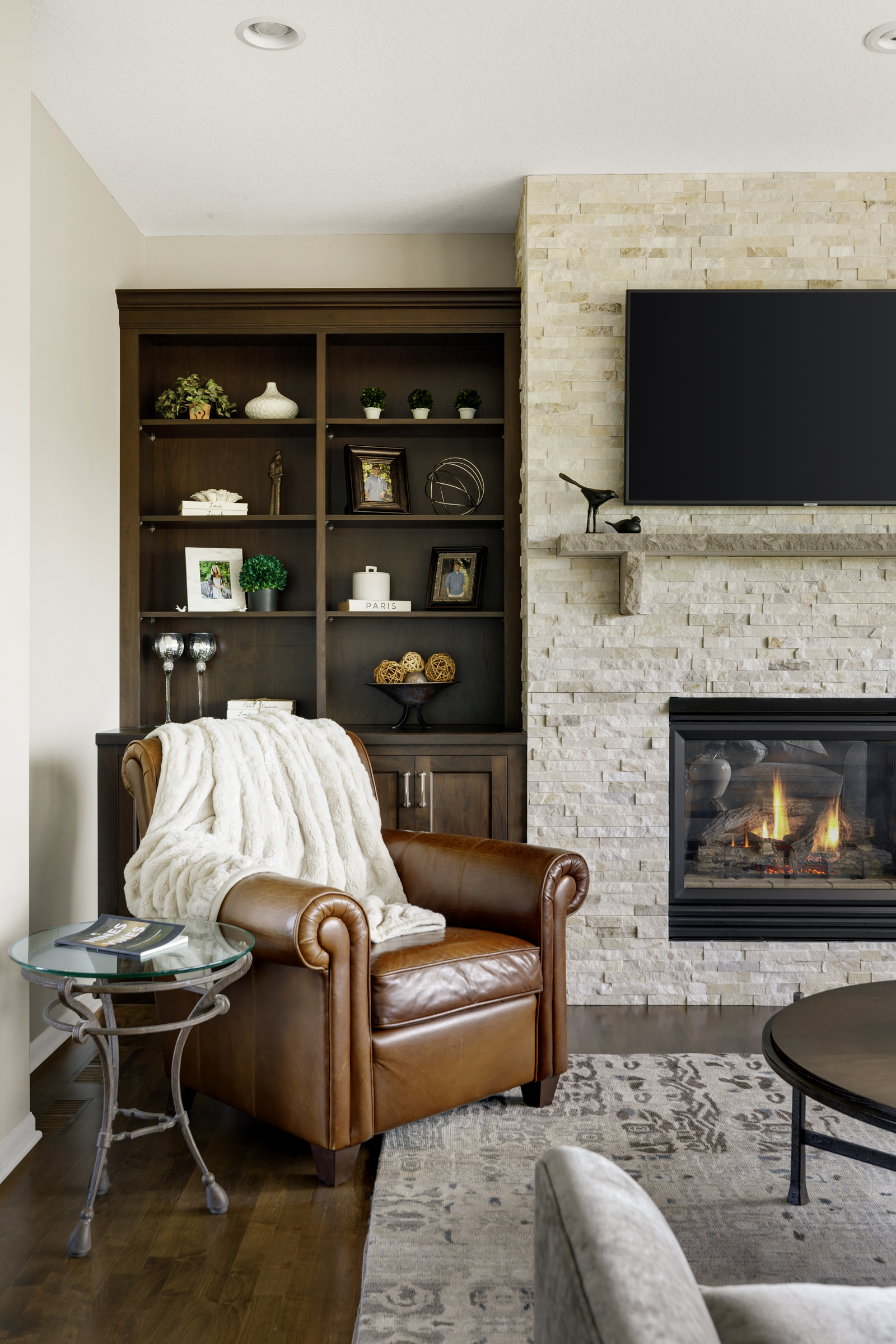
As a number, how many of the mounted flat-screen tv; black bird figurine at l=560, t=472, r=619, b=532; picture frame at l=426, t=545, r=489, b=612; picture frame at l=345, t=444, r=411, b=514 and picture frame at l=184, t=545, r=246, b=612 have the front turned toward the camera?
4

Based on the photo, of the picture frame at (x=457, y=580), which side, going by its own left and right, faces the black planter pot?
right

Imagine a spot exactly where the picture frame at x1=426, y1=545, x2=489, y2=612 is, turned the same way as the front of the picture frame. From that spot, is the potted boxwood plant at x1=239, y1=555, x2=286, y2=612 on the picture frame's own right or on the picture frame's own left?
on the picture frame's own right

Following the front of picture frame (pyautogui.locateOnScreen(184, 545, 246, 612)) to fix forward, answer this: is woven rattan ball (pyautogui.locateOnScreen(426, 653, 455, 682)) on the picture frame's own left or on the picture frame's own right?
on the picture frame's own left

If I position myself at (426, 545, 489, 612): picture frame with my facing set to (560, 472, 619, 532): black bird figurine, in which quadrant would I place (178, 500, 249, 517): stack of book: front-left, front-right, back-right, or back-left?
back-right

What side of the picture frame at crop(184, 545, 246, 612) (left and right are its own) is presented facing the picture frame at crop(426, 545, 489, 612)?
left

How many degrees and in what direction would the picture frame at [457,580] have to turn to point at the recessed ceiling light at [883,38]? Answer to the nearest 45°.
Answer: approximately 45° to its left

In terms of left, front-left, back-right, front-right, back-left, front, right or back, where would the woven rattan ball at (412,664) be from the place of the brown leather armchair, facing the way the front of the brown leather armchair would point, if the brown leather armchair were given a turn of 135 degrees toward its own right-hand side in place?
right

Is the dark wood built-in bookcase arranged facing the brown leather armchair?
yes

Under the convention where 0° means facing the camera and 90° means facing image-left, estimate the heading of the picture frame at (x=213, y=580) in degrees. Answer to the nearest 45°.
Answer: approximately 0°
